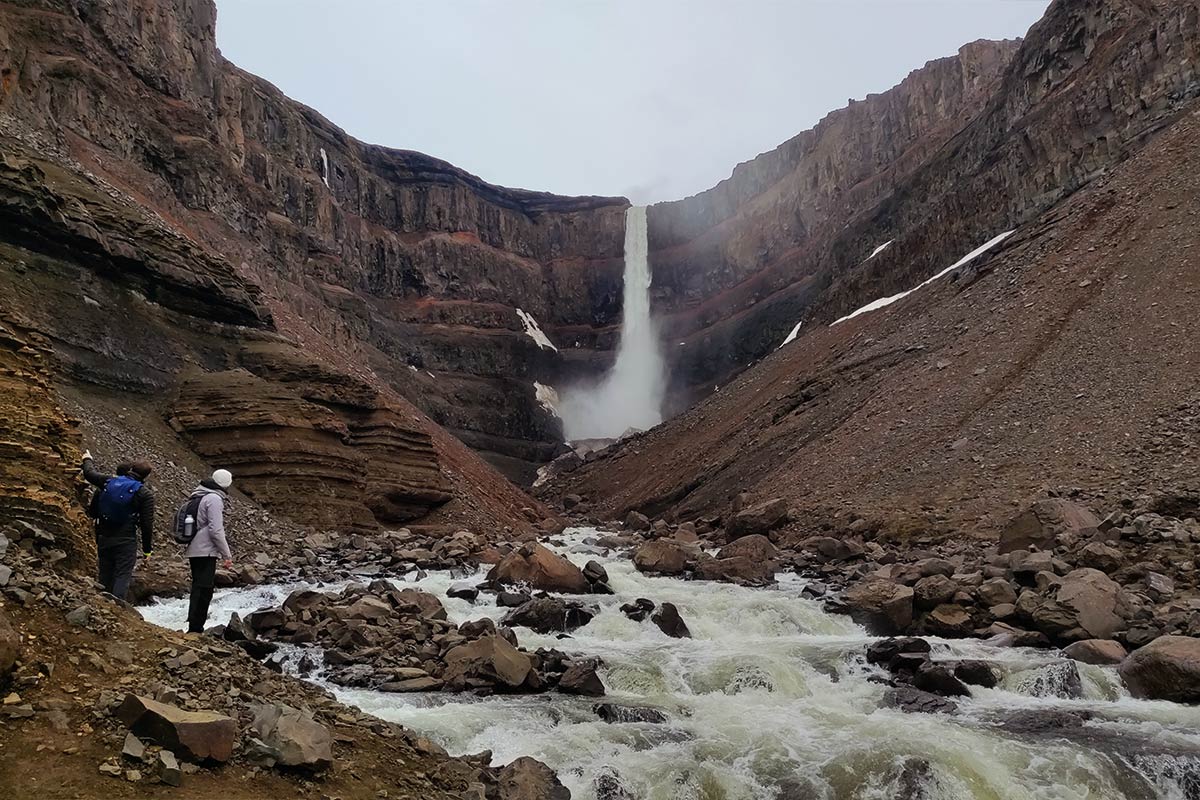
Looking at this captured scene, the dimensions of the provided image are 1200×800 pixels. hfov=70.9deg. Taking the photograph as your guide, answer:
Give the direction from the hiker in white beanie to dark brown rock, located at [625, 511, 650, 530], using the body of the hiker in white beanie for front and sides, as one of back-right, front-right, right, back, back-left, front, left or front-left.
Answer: front-left

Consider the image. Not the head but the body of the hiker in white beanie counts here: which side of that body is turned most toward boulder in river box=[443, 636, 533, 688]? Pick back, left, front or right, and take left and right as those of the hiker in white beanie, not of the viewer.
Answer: front

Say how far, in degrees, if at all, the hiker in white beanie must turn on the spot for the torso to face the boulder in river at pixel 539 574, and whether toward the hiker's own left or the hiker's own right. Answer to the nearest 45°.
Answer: approximately 45° to the hiker's own left

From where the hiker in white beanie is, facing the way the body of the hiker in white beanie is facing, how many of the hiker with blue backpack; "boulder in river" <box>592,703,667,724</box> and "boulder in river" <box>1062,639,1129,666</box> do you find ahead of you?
2

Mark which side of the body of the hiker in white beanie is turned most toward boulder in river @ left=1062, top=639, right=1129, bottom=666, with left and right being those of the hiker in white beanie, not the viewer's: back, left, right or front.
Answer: front

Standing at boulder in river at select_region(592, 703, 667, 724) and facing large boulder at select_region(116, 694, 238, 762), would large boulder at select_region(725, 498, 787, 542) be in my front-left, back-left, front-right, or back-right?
back-right

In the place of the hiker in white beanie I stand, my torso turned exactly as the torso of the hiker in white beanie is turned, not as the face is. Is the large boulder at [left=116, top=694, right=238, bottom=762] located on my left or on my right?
on my right

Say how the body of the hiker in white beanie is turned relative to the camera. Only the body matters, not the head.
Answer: to the viewer's right

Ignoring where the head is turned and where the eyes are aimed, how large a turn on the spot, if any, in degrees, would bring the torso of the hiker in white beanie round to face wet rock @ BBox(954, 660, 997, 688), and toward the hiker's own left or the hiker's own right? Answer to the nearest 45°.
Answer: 0° — they already face it

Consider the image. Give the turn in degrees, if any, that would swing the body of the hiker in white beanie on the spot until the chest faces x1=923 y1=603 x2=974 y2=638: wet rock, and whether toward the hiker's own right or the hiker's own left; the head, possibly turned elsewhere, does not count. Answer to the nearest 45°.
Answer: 0° — they already face it
